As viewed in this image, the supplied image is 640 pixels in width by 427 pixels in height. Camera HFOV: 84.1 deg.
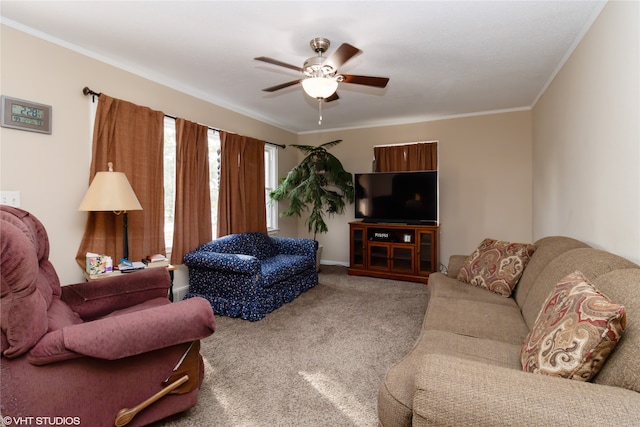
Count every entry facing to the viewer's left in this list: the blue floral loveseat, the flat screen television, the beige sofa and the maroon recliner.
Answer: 1

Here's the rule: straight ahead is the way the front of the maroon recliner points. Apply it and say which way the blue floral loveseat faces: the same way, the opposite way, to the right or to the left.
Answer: to the right

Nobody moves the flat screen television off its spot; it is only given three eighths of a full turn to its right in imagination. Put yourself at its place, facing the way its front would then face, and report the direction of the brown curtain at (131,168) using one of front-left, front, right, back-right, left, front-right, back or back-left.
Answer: left

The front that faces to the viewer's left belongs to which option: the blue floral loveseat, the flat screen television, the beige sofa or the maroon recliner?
the beige sofa

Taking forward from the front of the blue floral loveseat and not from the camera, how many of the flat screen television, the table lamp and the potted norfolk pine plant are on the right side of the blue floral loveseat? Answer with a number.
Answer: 1

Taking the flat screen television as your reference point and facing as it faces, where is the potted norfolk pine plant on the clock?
The potted norfolk pine plant is roughly at 3 o'clock from the flat screen television.

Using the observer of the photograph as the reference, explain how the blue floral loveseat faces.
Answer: facing the viewer and to the right of the viewer

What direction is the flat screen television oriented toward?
toward the camera

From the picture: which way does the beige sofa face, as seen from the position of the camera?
facing to the left of the viewer

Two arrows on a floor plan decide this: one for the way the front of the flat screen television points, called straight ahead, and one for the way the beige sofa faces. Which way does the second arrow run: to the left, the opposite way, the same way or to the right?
to the right

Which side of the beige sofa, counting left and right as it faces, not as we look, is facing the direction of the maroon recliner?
front

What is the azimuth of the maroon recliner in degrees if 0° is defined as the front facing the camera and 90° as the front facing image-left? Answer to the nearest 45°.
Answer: approximately 225°

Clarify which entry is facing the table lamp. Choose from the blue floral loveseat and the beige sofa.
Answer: the beige sofa
